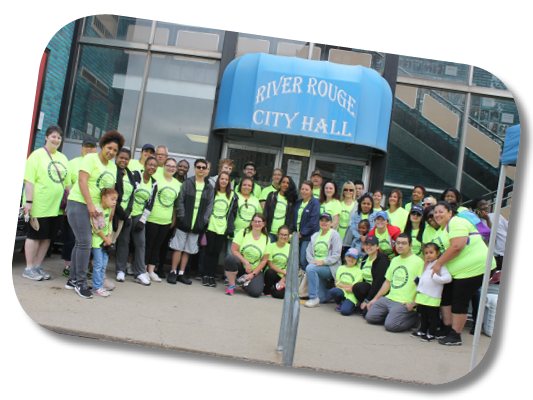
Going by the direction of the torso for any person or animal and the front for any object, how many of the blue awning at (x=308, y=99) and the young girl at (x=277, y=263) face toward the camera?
2

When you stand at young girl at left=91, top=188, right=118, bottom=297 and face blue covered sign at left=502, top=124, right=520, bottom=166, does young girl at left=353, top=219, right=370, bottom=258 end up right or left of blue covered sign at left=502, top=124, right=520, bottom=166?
left

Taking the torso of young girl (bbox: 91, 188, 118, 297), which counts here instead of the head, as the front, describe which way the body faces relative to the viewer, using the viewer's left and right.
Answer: facing the viewer and to the right of the viewer

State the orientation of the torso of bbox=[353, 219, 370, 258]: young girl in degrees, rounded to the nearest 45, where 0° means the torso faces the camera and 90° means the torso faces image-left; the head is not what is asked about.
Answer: approximately 45°

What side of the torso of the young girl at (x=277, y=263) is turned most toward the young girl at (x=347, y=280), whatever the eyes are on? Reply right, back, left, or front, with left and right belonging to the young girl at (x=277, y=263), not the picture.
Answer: left

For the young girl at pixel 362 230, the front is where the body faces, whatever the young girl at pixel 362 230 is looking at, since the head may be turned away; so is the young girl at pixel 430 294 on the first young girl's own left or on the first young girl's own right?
on the first young girl's own left

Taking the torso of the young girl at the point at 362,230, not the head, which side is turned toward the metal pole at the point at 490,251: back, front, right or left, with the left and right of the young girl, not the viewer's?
left

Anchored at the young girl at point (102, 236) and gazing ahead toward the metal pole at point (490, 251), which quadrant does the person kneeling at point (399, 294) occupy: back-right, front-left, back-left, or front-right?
front-left

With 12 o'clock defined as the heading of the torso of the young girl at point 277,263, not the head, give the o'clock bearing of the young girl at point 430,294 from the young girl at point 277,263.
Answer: the young girl at point 430,294 is roughly at 10 o'clock from the young girl at point 277,263.

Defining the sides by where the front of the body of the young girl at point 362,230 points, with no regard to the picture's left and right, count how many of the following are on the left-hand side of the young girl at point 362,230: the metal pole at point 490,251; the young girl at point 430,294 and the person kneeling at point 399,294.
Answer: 3

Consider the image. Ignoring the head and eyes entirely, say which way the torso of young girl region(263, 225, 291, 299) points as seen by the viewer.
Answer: toward the camera

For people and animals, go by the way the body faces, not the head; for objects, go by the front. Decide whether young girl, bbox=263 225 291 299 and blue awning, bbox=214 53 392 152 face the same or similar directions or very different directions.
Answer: same or similar directions
